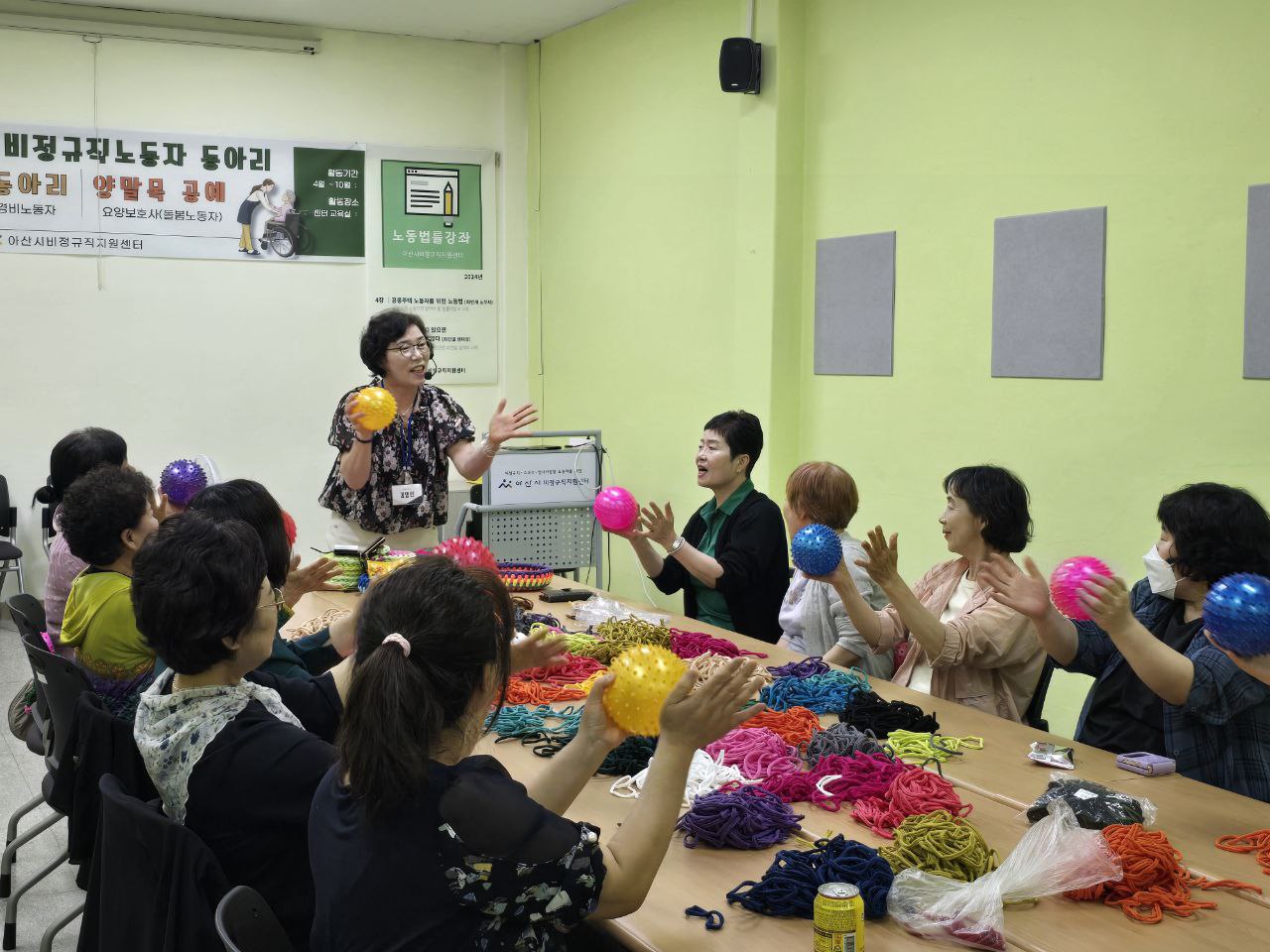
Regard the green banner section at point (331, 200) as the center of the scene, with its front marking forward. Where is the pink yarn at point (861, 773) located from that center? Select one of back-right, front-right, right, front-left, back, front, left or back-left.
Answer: front

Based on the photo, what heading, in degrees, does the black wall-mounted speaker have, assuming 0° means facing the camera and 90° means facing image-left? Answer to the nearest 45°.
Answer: approximately 45°

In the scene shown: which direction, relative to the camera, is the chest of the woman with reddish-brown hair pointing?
to the viewer's left

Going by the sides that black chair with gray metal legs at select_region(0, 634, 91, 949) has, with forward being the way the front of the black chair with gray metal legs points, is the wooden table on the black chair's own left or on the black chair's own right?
on the black chair's own right

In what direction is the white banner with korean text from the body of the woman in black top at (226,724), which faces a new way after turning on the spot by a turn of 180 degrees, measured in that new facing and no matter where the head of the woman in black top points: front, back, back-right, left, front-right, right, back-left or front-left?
back-right

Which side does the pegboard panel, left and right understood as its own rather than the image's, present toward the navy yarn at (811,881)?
front

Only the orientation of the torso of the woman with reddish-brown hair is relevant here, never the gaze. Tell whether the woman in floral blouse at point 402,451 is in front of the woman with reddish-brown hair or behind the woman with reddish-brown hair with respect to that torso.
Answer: in front

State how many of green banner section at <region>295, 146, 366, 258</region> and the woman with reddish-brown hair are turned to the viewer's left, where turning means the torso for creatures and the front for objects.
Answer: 1

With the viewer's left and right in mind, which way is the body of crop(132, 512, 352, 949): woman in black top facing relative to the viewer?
facing away from the viewer and to the right of the viewer

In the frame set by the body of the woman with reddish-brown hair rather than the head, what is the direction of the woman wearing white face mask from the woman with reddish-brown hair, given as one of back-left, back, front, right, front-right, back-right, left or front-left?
back-left

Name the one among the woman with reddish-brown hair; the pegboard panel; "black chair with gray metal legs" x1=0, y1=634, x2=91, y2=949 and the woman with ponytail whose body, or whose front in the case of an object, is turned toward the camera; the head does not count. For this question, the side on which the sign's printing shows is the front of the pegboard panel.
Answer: the pegboard panel

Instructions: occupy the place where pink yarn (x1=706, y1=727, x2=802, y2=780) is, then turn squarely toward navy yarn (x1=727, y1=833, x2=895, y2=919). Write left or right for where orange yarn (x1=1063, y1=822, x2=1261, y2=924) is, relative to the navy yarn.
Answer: left

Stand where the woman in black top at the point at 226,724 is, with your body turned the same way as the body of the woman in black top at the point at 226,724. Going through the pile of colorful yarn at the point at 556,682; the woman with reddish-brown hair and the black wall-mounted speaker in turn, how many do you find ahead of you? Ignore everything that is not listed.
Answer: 3

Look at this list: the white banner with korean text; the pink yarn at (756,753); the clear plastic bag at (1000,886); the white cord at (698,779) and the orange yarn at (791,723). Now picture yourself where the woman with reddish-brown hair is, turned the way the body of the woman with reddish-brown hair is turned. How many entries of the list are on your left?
4

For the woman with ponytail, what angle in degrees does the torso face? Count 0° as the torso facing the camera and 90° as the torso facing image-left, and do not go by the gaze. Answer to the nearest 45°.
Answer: approximately 225°

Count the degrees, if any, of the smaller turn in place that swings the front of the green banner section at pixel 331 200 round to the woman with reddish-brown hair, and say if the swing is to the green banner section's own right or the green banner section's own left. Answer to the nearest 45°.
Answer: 0° — it already faces them

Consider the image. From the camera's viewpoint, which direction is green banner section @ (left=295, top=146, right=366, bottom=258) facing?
toward the camera

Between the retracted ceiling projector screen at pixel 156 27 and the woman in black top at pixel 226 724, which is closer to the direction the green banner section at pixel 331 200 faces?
the woman in black top

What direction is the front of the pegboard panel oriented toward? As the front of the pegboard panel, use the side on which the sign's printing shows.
toward the camera

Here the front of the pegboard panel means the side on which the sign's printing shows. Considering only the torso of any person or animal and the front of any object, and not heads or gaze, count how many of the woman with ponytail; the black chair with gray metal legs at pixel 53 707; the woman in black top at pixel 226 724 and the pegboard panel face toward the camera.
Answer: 1
